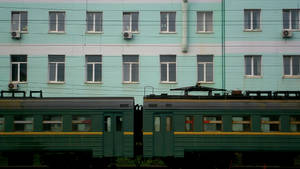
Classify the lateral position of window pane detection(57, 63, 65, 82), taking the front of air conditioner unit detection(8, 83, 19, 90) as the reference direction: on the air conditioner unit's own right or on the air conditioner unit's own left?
on the air conditioner unit's own left

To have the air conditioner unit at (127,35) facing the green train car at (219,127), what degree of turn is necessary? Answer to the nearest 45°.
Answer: approximately 45° to its left

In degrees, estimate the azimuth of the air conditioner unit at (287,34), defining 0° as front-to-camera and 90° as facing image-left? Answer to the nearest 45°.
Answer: approximately 0°

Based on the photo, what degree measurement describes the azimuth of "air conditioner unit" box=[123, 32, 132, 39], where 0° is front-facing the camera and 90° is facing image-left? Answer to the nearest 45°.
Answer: approximately 0°

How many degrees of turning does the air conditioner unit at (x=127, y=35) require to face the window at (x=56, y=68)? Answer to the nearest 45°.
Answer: approximately 90° to its right

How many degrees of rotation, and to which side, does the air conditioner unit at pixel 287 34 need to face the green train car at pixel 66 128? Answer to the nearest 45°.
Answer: approximately 45° to its right
